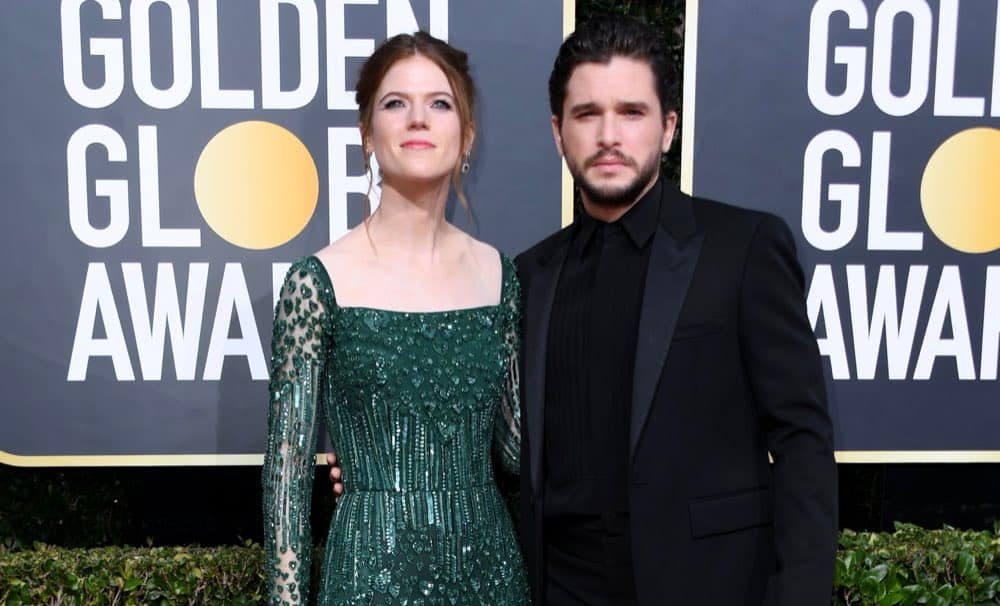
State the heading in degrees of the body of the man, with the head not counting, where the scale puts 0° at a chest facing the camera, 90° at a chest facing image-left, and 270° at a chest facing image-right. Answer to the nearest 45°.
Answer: approximately 45°

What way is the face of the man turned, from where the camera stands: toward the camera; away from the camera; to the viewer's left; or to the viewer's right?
toward the camera

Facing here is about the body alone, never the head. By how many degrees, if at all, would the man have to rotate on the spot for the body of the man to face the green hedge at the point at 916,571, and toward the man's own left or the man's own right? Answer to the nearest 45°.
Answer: approximately 180°

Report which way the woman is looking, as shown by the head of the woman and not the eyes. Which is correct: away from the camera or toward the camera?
toward the camera

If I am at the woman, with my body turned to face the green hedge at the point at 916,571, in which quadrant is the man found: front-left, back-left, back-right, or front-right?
front-right

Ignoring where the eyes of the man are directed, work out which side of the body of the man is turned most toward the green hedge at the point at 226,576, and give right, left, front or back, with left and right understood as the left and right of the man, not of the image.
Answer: right
